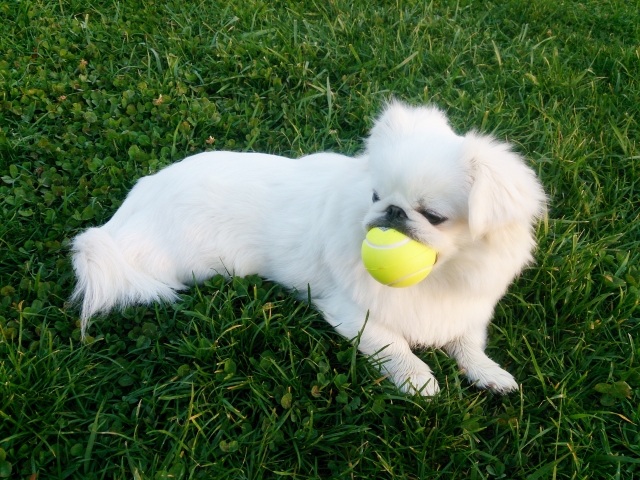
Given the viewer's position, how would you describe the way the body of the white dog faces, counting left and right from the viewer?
facing the viewer and to the right of the viewer
